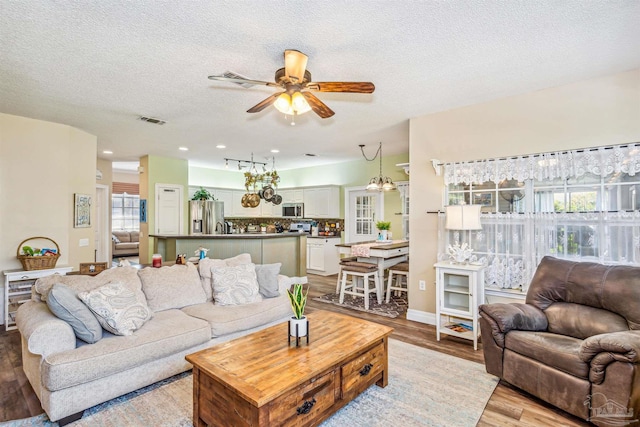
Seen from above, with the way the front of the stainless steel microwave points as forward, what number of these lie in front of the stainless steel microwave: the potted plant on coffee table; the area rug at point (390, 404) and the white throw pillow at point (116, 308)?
3

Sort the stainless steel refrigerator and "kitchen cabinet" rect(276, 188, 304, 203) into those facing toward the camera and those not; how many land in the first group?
2

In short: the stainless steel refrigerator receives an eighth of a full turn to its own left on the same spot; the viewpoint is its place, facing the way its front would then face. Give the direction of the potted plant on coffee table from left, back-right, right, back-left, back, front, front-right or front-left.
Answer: front-right

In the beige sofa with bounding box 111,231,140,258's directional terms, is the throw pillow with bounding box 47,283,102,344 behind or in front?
in front

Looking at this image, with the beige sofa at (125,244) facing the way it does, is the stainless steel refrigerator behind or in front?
in front

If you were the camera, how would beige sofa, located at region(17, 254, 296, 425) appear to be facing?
facing the viewer and to the right of the viewer

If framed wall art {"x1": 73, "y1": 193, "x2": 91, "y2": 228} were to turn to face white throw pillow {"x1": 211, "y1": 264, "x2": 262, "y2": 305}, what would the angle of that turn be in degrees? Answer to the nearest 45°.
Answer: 0° — it already faces it

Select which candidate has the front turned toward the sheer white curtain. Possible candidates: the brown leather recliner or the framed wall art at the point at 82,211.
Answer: the framed wall art

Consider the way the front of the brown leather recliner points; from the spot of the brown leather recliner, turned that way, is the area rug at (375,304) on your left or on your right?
on your right

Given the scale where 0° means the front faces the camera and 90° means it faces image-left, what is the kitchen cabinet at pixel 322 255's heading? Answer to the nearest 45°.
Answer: approximately 45°

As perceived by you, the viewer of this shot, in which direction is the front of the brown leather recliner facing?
facing the viewer and to the left of the viewer
